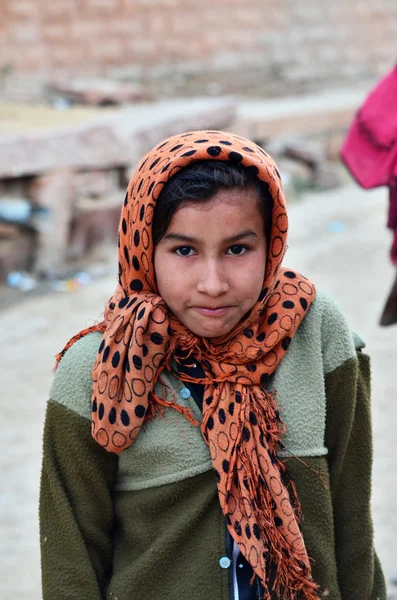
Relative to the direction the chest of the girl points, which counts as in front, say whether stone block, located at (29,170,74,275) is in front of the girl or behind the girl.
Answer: behind

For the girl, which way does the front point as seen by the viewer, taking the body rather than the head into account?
toward the camera

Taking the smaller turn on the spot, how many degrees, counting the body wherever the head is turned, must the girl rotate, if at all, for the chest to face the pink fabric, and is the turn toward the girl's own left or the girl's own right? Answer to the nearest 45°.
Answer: approximately 135° to the girl's own left

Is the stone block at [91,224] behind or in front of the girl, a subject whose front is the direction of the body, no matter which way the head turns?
behind
